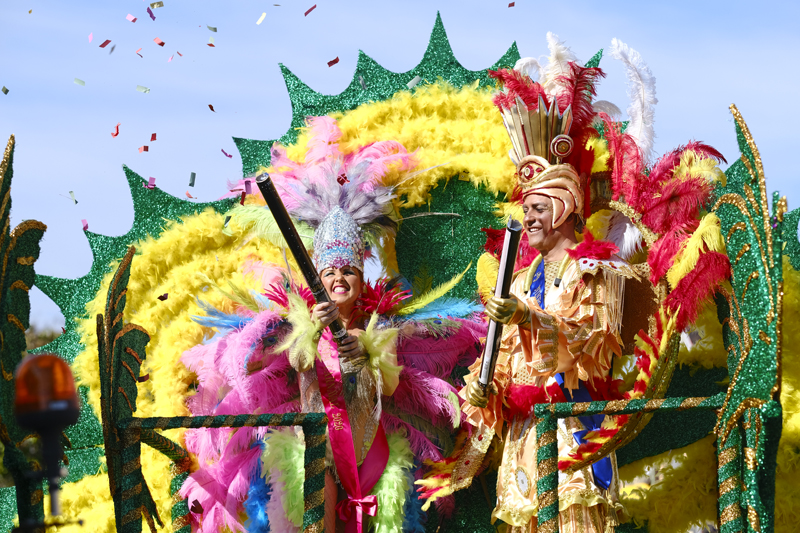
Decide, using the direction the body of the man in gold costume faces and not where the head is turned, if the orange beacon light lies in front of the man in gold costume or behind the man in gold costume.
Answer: in front

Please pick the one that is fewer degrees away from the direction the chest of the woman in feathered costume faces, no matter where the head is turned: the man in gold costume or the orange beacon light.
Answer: the orange beacon light

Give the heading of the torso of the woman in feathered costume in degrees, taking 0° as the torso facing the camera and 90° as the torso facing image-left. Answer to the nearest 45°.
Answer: approximately 0°

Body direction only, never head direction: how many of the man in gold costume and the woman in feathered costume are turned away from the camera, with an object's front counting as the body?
0

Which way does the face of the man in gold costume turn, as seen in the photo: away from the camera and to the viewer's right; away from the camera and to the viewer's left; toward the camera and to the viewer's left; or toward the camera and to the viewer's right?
toward the camera and to the viewer's left

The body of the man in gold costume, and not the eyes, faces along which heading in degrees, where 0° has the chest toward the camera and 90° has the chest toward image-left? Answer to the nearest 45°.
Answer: approximately 45°
